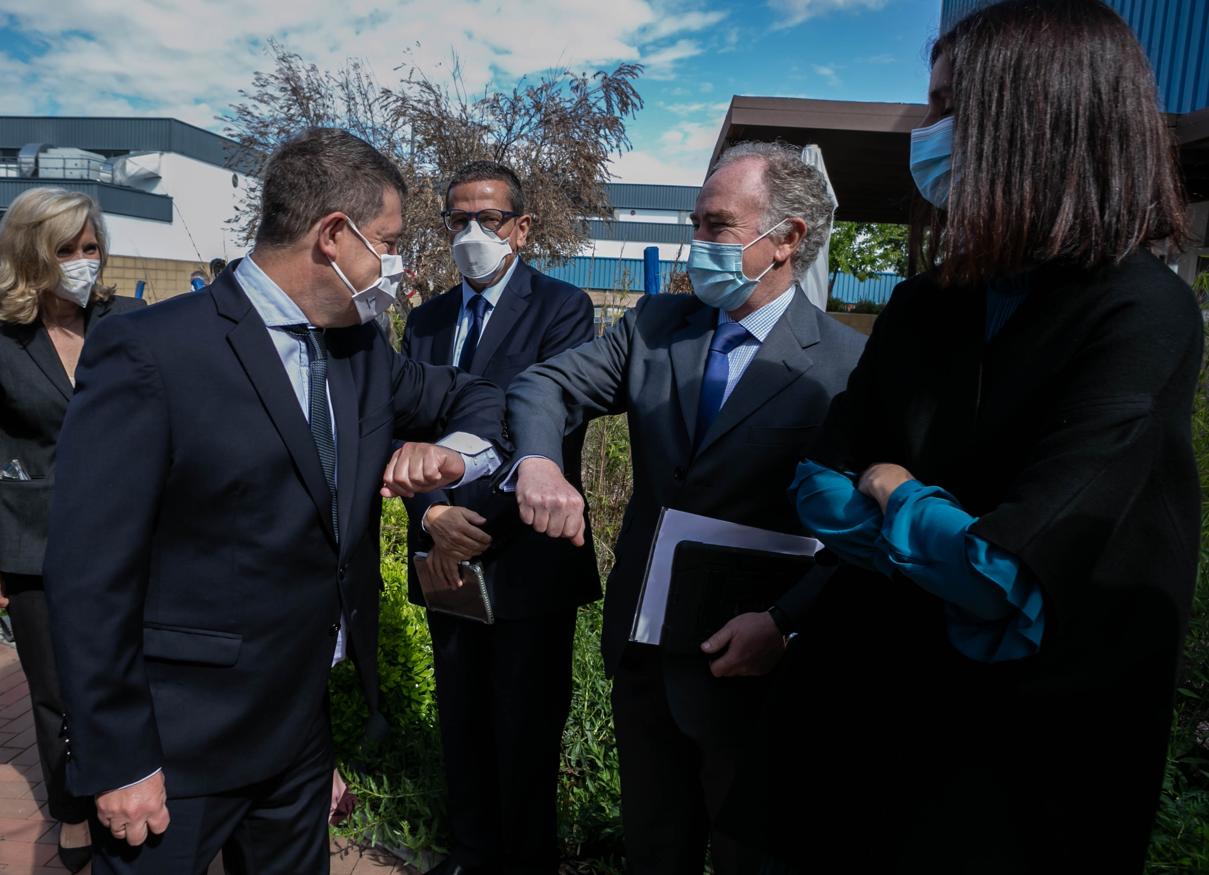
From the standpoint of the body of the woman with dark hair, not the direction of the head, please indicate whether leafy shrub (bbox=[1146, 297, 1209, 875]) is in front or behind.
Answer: behind

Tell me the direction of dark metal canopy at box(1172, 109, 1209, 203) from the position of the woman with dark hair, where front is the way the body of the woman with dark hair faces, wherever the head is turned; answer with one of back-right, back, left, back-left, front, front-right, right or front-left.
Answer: back-right

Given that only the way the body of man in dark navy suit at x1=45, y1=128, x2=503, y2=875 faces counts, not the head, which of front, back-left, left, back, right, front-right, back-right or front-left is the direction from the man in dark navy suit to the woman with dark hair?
front

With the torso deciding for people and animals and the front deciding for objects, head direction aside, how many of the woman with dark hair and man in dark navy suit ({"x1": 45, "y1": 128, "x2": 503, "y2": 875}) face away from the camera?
0

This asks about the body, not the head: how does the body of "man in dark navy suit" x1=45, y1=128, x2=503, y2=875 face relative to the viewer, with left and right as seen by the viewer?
facing the viewer and to the right of the viewer

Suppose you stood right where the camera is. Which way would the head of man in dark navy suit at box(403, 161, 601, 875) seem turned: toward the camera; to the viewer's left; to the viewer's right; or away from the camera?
toward the camera

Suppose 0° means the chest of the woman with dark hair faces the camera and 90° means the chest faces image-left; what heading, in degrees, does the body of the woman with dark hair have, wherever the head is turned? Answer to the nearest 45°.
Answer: approximately 45°

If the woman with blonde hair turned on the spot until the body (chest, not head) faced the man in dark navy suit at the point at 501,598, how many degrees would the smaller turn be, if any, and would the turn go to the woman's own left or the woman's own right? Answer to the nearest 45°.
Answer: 0° — they already face them

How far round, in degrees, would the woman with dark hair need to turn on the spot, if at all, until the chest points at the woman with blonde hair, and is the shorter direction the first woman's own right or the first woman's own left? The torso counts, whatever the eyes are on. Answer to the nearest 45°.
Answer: approximately 45° to the first woman's own right

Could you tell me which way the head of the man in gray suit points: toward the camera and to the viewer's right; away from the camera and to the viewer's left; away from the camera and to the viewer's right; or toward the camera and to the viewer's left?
toward the camera and to the viewer's left
